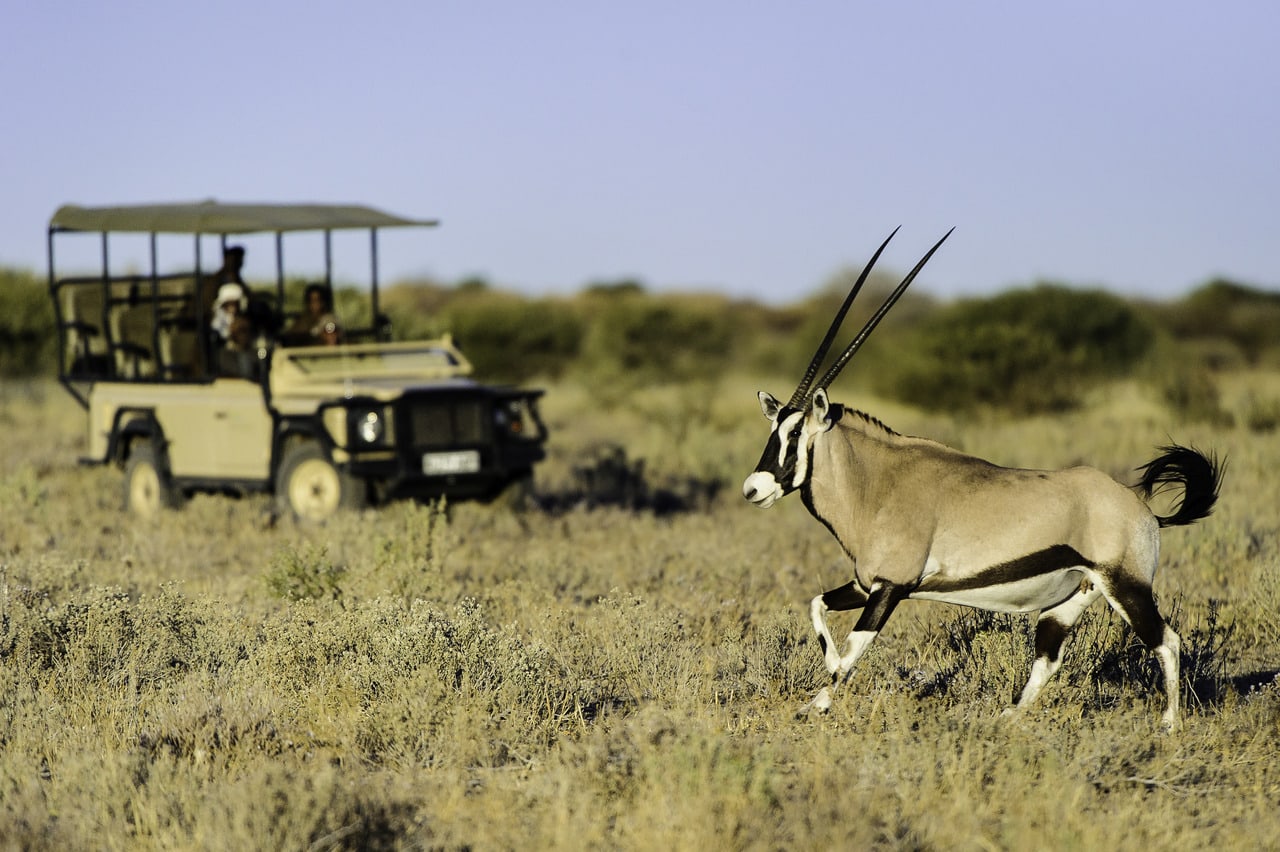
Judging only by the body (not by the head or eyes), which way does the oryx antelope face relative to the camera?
to the viewer's left

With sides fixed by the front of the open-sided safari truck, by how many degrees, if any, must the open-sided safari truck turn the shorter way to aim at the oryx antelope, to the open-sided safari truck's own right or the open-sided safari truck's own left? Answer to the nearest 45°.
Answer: approximately 45° to the open-sided safari truck's own right

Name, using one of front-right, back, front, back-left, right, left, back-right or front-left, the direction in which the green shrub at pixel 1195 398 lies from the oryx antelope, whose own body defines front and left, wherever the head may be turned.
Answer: right

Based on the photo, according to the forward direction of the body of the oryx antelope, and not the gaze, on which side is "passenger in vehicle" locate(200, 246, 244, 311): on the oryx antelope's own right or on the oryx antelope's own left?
on the oryx antelope's own right

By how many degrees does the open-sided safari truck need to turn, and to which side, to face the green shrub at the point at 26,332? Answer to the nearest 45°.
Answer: approximately 135° to its left

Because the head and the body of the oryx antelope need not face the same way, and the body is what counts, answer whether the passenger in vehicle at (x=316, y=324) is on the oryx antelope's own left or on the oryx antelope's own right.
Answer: on the oryx antelope's own right

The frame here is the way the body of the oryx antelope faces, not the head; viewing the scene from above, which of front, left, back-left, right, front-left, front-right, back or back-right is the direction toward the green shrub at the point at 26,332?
front-right

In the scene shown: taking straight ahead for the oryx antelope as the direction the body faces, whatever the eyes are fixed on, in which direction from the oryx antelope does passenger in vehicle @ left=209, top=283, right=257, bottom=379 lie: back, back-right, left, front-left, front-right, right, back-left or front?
front-right

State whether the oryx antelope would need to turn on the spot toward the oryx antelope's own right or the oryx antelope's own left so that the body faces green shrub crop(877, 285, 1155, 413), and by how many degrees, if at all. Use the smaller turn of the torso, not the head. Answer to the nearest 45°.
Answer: approximately 90° to the oryx antelope's own right

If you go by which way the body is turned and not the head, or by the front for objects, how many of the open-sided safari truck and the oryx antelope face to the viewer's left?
1

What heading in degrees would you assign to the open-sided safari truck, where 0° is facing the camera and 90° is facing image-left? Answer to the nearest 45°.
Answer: approximately 315°
